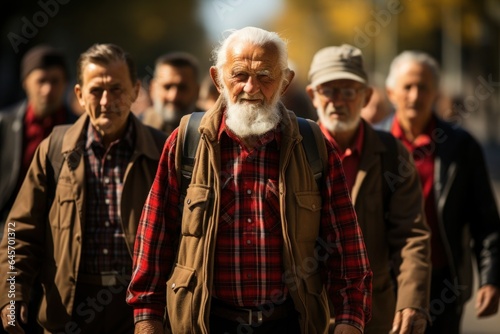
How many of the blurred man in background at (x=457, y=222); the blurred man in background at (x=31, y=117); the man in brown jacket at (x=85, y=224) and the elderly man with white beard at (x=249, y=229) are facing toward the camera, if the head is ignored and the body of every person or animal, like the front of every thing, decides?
4

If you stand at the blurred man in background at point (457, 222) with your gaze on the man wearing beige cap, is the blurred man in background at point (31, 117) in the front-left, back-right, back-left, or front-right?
front-right

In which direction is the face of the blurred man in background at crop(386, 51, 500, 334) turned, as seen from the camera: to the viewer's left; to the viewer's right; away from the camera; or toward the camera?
toward the camera

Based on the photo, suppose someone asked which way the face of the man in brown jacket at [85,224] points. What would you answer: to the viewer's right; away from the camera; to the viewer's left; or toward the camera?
toward the camera

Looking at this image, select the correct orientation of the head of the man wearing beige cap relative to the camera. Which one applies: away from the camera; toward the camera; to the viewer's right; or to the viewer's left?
toward the camera

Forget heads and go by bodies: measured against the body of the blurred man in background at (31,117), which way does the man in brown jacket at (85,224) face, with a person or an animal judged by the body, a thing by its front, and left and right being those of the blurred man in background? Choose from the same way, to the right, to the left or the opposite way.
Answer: the same way

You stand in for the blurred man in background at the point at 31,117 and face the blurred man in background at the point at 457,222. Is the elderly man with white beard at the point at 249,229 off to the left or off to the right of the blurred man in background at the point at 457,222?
right

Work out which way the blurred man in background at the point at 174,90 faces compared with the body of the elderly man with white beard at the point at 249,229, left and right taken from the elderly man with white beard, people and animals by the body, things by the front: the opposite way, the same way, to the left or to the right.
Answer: the same way

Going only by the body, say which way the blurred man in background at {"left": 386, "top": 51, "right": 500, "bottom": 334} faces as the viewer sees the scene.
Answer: toward the camera

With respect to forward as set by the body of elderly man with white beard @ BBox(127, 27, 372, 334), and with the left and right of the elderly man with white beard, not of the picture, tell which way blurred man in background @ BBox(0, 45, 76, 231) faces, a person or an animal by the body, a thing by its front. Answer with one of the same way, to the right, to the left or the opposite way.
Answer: the same way

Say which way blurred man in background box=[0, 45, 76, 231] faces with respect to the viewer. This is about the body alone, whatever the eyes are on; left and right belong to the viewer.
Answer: facing the viewer

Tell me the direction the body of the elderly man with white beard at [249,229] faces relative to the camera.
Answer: toward the camera

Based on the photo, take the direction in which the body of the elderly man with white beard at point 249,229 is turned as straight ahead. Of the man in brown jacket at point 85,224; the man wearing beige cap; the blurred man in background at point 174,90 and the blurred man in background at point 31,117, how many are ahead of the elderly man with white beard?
0

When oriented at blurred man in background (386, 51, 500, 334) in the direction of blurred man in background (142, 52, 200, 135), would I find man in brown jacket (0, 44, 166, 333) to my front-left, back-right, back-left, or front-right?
front-left
